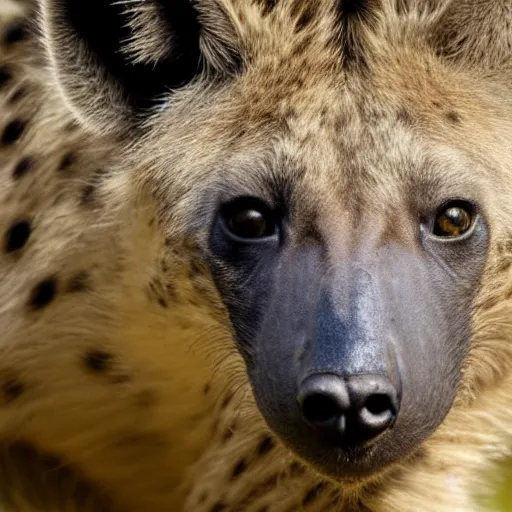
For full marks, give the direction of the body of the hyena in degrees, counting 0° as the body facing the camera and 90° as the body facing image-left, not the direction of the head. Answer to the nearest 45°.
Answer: approximately 0°
